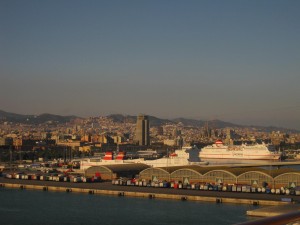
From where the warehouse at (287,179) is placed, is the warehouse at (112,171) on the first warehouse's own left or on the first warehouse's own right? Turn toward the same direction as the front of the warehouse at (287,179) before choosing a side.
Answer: on the first warehouse's own right

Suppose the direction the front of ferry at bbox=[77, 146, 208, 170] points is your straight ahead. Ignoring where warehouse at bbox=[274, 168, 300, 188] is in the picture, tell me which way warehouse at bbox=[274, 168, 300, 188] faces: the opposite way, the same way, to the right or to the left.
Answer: to the right

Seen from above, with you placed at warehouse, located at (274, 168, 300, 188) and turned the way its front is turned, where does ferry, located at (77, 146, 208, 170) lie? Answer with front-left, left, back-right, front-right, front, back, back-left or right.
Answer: back-right

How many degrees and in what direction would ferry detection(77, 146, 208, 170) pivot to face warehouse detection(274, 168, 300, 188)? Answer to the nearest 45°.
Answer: approximately 45° to its right

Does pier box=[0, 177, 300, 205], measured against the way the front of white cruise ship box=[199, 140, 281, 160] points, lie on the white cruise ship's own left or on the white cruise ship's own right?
on the white cruise ship's own right

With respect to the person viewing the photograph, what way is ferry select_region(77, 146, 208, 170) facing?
facing to the right of the viewer

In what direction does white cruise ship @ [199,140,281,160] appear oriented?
to the viewer's right

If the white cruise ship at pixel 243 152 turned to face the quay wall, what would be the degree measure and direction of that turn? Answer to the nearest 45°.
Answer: approximately 90° to its right
